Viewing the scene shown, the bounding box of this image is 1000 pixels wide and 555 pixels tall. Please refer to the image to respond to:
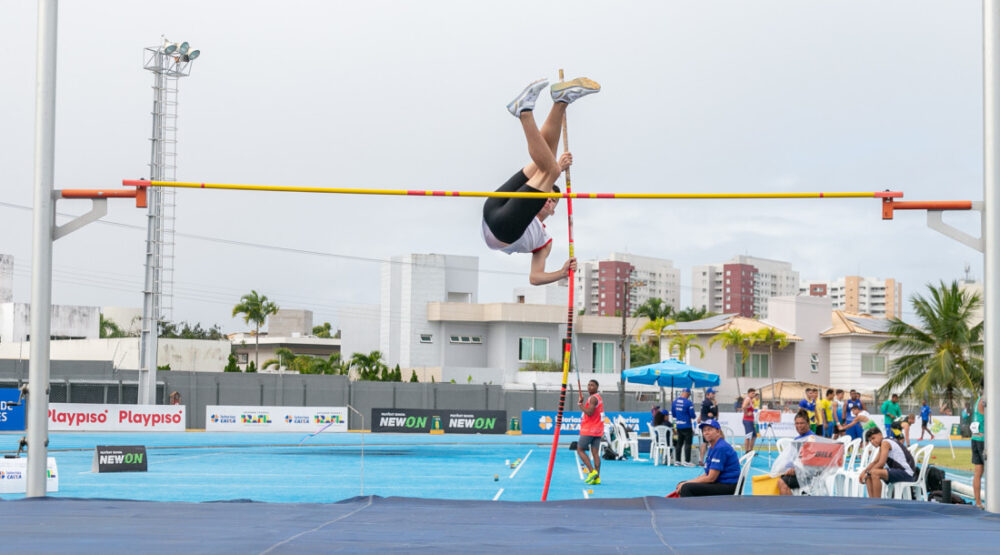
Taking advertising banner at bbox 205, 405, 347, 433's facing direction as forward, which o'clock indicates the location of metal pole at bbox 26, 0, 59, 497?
The metal pole is roughly at 12 o'clock from the advertising banner.

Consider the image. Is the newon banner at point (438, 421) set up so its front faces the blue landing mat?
yes

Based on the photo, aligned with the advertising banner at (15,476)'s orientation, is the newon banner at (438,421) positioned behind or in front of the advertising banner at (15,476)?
behind

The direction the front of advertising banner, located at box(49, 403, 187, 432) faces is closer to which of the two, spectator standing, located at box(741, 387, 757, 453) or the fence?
the spectator standing

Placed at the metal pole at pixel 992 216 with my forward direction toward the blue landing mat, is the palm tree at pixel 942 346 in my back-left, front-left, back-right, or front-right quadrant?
back-right

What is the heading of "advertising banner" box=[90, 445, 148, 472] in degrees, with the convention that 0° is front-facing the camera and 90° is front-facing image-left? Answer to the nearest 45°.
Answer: approximately 0°

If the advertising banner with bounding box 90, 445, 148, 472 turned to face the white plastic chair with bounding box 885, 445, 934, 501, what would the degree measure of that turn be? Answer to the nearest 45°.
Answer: approximately 45° to its left

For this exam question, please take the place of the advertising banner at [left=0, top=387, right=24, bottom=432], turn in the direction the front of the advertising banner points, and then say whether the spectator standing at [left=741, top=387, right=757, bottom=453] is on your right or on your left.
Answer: on your left

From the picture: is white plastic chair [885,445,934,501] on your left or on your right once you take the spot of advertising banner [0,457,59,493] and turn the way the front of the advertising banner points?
on your left
